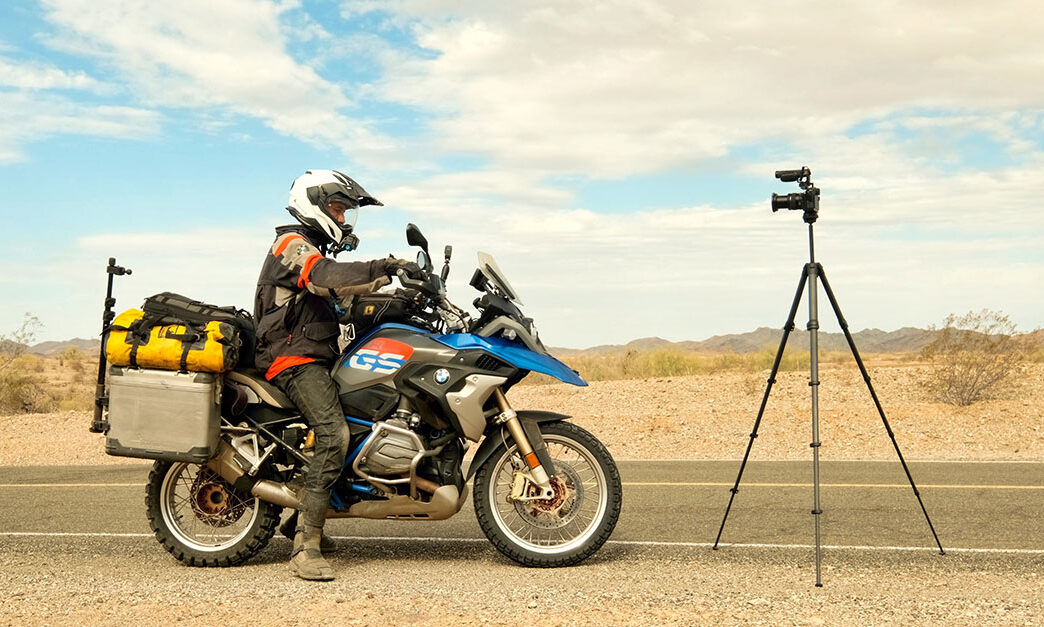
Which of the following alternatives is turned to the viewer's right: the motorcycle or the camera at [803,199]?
the motorcycle

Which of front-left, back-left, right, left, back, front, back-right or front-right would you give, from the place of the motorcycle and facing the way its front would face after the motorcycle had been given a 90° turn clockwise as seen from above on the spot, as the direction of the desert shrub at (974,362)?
back-left

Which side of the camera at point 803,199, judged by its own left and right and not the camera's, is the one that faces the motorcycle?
front

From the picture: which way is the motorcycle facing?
to the viewer's right

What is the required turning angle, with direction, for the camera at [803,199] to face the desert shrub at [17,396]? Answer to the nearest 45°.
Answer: approximately 45° to its right

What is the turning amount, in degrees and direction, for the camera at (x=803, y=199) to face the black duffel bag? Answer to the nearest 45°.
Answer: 0° — it already faces it

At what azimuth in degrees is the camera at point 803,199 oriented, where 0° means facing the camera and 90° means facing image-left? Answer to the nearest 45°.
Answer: approximately 90°

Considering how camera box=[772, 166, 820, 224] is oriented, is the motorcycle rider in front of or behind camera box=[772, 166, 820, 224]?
in front

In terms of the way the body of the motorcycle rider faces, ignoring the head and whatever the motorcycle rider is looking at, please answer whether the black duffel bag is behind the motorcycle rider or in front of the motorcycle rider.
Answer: behind

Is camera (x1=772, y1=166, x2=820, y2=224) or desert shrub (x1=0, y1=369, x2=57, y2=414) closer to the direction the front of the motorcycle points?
the camera

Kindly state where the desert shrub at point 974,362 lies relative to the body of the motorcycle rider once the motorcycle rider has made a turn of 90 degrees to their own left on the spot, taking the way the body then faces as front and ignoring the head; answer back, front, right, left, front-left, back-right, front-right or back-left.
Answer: front-right

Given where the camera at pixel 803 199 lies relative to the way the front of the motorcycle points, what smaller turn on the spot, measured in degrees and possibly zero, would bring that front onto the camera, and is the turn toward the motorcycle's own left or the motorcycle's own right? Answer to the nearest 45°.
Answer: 0° — it already faces it

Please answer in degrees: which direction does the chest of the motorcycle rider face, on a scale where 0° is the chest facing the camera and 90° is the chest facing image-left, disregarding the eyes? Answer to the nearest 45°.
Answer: approximately 270°

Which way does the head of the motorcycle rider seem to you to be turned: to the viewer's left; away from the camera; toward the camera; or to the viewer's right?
to the viewer's right

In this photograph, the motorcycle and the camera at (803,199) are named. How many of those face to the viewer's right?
1

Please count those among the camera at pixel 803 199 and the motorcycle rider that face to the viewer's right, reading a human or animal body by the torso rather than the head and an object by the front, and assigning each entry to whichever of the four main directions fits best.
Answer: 1

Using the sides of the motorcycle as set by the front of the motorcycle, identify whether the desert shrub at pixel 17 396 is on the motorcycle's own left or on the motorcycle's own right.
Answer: on the motorcycle's own left
